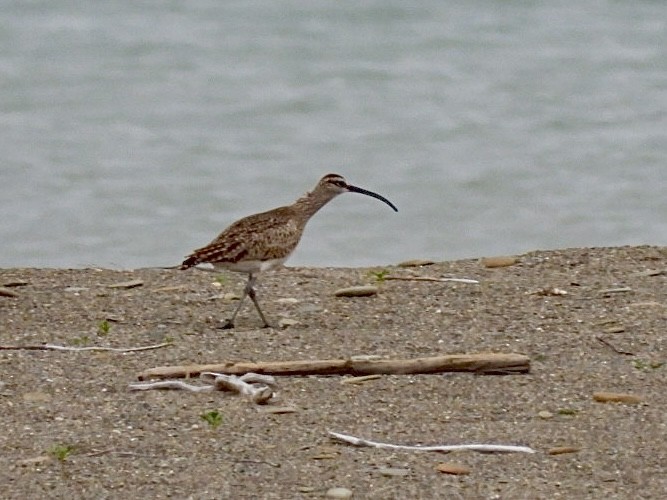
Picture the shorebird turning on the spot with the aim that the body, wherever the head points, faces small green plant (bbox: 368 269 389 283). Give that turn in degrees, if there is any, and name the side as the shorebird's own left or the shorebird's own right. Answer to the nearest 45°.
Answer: approximately 45° to the shorebird's own left

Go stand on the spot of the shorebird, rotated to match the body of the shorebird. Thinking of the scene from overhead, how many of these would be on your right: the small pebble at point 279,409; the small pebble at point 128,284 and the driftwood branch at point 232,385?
2

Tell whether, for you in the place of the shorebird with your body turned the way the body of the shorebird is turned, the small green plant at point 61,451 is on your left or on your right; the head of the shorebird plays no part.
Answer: on your right

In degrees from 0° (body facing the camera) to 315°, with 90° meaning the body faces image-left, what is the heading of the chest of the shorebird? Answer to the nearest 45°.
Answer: approximately 270°

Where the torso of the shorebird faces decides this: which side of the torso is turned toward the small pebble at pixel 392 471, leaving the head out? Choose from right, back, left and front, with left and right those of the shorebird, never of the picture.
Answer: right

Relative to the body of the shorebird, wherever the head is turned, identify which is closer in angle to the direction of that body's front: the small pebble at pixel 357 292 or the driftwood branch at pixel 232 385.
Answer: the small pebble

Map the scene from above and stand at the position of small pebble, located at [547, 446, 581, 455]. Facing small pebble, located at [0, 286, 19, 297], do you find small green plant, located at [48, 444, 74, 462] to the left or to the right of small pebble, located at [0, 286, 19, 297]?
left

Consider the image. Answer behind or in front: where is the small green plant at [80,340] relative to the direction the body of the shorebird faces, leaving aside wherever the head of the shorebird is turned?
behind

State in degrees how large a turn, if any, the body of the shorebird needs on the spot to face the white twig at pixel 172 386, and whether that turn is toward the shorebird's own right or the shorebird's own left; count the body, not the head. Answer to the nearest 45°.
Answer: approximately 90° to the shorebird's own right

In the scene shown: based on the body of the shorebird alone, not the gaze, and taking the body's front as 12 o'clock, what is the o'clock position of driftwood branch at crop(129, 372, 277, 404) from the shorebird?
The driftwood branch is roughly at 3 o'clock from the shorebird.

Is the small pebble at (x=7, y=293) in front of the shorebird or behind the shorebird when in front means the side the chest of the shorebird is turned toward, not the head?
behind

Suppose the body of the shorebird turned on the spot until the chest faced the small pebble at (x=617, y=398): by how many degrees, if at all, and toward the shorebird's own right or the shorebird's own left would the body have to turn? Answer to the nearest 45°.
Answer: approximately 45° to the shorebird's own right
